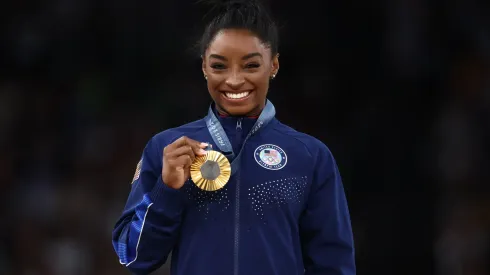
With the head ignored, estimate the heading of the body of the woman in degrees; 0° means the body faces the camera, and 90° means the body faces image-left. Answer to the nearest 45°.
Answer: approximately 0°
